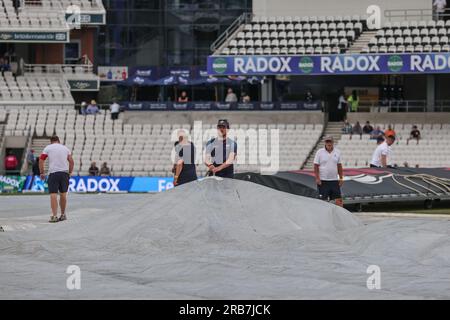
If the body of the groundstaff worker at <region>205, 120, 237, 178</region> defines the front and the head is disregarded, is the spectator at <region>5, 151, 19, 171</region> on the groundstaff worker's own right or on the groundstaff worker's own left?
on the groundstaff worker's own right

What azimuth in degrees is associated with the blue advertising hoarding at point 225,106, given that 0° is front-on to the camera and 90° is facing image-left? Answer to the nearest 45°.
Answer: approximately 0°

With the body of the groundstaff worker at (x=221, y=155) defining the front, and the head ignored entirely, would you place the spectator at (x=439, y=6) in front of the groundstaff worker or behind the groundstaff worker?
behind

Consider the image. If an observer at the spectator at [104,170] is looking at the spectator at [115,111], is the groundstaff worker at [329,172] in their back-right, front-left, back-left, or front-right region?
back-right

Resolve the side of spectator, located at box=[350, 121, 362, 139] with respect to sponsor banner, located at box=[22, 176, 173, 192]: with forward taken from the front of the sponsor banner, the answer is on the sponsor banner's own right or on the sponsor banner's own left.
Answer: on the sponsor banner's own left
